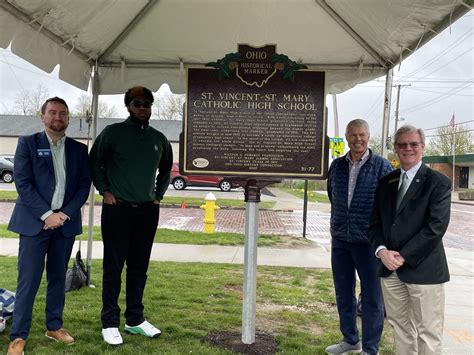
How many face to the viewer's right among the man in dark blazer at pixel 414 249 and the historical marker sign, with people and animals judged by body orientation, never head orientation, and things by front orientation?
0

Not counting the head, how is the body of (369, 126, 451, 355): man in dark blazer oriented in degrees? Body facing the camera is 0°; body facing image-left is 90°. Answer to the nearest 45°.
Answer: approximately 45°

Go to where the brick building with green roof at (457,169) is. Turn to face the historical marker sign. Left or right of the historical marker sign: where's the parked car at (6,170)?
right

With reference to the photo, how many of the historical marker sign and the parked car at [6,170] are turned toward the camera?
1

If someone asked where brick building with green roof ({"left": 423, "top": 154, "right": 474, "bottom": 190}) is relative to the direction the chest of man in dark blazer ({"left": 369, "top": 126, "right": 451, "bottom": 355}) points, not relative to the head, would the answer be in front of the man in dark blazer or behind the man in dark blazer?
behind

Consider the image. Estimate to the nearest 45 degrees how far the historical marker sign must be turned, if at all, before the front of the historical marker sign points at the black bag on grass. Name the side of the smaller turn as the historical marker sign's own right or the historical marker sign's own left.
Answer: approximately 135° to the historical marker sign's own right
